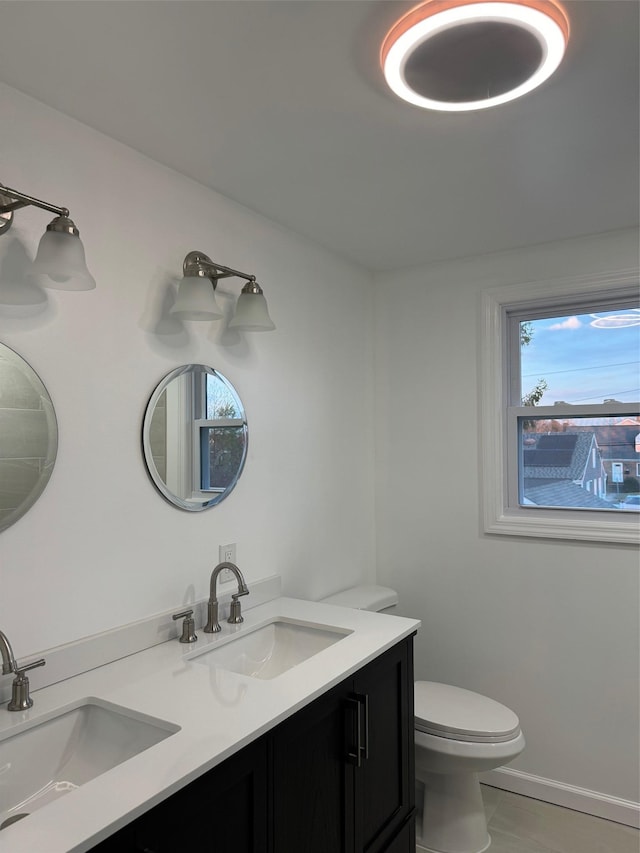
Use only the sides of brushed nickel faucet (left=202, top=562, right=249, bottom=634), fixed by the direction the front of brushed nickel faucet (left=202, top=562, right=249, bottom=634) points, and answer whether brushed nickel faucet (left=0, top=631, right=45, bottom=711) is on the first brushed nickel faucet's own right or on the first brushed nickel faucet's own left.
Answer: on the first brushed nickel faucet's own right

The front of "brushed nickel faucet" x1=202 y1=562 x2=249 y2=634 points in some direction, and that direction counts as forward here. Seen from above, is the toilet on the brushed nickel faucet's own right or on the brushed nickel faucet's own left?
on the brushed nickel faucet's own left

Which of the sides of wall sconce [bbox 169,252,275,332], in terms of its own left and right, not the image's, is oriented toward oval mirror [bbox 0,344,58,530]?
right

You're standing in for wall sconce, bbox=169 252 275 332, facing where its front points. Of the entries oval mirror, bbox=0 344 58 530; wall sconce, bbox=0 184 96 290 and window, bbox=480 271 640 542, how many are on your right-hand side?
2

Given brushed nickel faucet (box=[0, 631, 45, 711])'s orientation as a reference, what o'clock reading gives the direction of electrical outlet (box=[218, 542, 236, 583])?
The electrical outlet is roughly at 9 o'clock from the brushed nickel faucet.

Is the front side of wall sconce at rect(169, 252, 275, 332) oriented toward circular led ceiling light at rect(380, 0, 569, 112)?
yes

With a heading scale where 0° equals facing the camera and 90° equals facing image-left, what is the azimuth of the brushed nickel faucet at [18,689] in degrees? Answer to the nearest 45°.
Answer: approximately 315°

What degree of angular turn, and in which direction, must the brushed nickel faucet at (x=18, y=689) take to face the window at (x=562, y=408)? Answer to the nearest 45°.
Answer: approximately 45° to its left

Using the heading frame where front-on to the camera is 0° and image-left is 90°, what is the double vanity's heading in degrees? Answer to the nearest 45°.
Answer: approximately 315°

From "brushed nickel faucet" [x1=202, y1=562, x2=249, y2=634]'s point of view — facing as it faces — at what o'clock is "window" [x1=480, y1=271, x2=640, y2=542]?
The window is roughly at 10 o'clock from the brushed nickel faucet.
